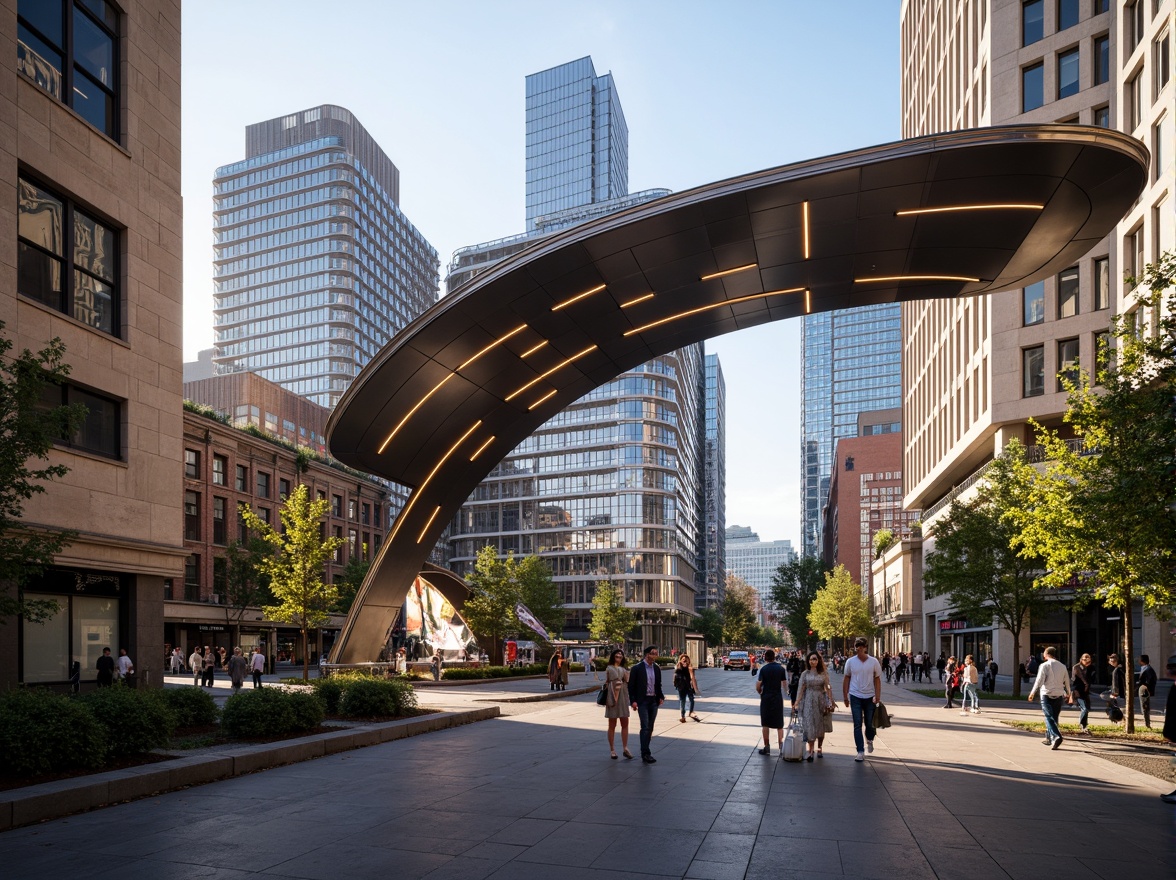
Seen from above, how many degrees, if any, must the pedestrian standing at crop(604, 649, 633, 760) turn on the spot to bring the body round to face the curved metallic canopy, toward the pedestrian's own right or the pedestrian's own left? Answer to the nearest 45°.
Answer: approximately 180°

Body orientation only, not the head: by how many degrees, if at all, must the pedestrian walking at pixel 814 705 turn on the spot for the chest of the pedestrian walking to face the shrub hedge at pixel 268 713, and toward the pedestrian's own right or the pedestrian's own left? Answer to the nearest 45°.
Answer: approximately 90° to the pedestrian's own right

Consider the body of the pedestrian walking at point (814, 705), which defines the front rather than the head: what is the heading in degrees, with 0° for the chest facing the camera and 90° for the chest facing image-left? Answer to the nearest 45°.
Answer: approximately 0°

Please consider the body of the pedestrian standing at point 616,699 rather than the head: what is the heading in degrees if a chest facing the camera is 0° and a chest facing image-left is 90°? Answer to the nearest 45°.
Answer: approximately 0°
